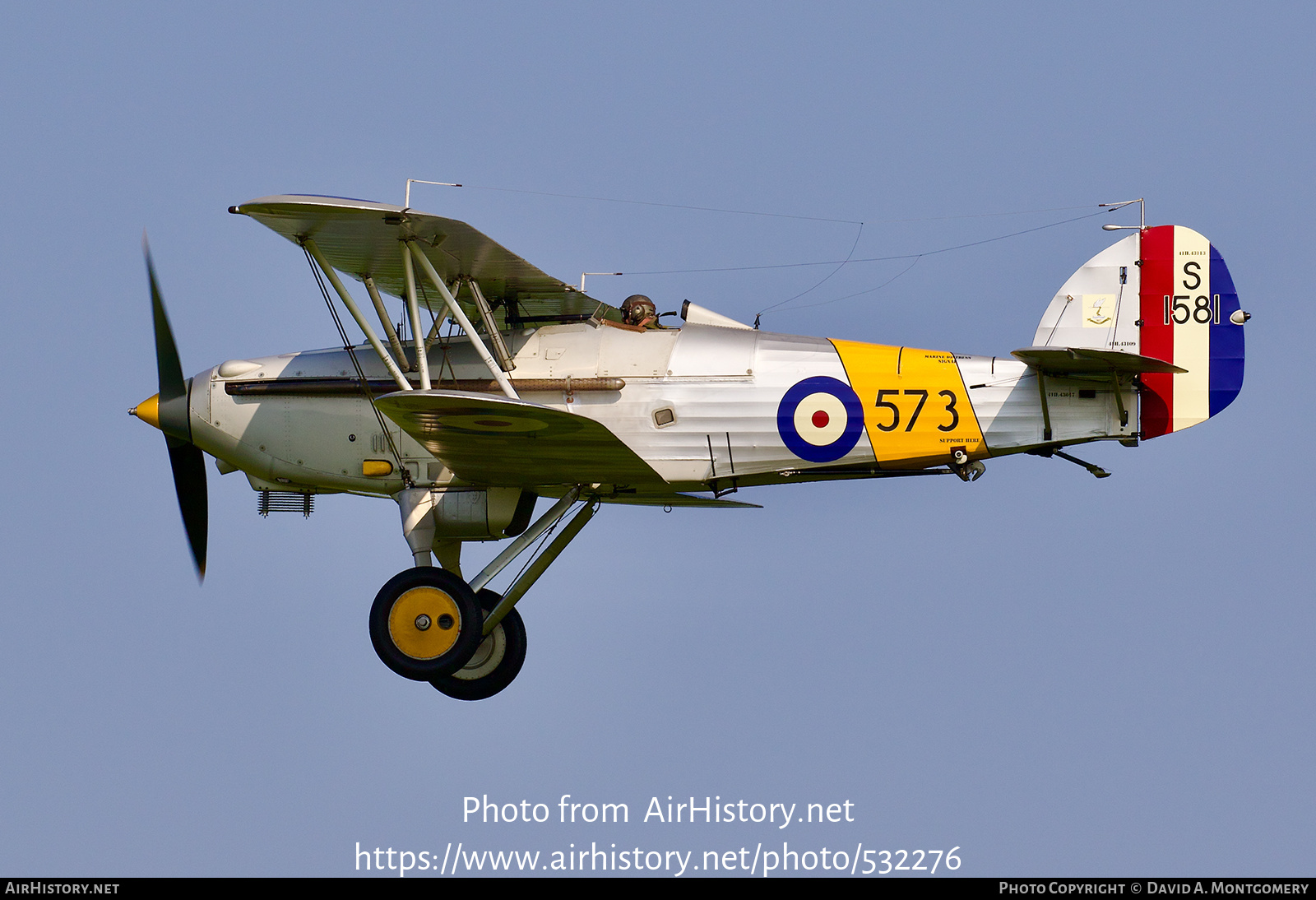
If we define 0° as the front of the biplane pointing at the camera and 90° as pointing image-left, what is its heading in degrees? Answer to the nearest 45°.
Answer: approximately 90°
